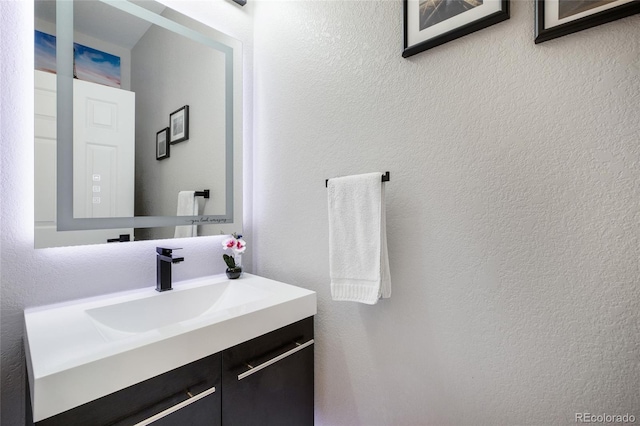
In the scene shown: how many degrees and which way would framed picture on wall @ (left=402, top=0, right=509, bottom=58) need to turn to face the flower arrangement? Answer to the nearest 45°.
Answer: approximately 45° to its right

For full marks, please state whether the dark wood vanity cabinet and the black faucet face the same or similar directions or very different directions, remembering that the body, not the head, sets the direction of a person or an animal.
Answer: same or similar directions

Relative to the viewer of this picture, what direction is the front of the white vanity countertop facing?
facing the viewer and to the right of the viewer

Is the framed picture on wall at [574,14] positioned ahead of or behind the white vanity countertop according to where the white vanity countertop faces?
ahead

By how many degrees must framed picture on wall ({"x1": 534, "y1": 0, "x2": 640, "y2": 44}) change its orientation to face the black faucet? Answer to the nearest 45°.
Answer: approximately 45° to its right

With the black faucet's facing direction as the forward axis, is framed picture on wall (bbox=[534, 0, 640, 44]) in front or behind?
in front

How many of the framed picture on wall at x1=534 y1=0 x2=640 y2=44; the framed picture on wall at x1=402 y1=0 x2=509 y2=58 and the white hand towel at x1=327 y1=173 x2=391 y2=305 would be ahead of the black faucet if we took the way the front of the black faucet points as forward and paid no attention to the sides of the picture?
3

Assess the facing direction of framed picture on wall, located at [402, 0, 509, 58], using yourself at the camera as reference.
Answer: facing the viewer and to the left of the viewer

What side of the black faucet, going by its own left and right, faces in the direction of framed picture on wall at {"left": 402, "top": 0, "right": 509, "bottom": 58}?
front

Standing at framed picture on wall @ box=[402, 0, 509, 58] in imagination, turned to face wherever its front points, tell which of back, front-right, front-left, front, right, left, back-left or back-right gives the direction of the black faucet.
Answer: front-right

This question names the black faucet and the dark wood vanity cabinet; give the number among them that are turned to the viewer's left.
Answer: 0

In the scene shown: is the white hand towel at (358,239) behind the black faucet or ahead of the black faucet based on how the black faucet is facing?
ahead

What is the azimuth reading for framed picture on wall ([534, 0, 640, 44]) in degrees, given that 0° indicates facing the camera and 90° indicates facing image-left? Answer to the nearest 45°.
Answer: approximately 45°

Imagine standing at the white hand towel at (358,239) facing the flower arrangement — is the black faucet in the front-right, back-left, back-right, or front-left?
front-left

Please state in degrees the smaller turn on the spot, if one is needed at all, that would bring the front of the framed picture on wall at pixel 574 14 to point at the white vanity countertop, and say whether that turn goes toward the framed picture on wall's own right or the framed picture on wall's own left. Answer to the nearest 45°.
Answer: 0° — it already faces it
